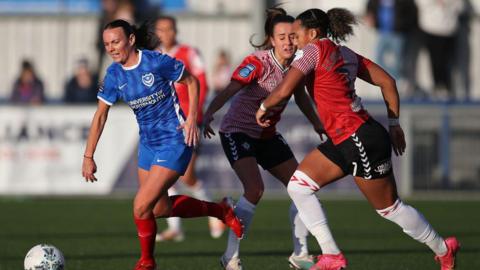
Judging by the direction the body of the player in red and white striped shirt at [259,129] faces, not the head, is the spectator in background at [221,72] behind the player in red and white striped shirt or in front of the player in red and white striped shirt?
behind

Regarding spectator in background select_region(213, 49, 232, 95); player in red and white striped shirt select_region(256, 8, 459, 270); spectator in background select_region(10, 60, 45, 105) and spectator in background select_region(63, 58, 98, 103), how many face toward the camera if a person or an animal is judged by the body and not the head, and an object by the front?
3

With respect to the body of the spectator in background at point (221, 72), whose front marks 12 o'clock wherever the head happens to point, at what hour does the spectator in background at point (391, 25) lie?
the spectator in background at point (391, 25) is roughly at 9 o'clock from the spectator in background at point (221, 72).

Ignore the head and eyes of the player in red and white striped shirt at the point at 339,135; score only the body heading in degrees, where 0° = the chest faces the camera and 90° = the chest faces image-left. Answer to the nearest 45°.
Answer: approximately 90°

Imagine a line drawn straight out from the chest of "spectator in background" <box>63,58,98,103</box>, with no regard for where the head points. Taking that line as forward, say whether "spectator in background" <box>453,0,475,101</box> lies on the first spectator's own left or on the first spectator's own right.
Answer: on the first spectator's own left

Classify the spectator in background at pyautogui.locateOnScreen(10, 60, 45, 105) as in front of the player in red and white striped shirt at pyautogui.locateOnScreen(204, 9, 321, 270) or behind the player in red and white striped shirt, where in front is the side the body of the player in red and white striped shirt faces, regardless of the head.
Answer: behind
